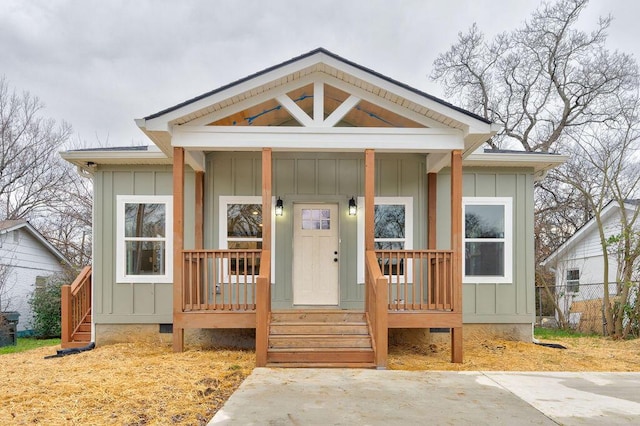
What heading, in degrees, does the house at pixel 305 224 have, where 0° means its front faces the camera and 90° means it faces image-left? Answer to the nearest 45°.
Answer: approximately 0°

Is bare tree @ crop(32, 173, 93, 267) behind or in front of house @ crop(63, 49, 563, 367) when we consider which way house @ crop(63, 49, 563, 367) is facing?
behind

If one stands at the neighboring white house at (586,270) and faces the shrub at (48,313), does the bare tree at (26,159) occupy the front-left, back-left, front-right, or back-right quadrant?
front-right
